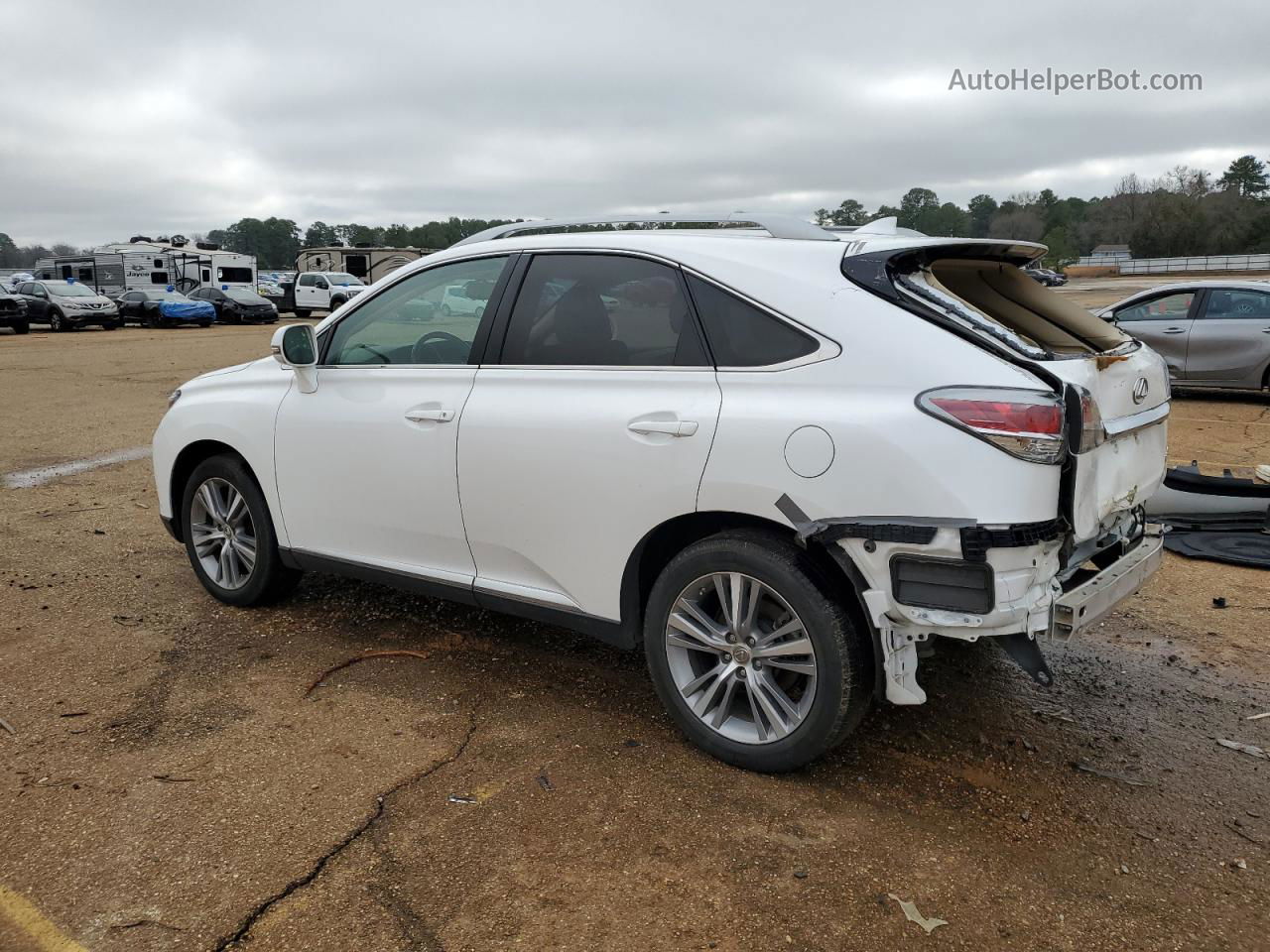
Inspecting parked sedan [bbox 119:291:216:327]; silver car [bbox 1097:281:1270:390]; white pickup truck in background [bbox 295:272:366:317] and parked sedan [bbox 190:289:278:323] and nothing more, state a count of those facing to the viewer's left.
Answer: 1

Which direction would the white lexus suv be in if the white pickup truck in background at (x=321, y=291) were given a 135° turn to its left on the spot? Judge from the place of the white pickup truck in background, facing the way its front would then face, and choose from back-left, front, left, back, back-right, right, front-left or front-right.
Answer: back

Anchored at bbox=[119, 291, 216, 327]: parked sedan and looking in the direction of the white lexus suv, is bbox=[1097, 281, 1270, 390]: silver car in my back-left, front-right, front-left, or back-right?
front-left

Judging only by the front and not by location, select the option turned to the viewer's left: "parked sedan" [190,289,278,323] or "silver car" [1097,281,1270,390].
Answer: the silver car

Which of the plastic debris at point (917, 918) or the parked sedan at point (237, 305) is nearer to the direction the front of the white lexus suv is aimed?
the parked sedan

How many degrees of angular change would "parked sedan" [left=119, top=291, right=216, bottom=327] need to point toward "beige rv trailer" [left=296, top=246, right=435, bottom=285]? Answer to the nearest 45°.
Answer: approximately 90° to its left

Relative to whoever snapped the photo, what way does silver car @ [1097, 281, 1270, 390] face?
facing to the left of the viewer

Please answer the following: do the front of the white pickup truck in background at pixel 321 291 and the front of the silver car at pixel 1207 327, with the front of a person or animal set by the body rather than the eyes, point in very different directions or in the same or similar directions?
very different directions

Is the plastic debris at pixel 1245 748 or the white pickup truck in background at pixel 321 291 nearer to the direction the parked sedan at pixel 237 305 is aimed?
the plastic debris

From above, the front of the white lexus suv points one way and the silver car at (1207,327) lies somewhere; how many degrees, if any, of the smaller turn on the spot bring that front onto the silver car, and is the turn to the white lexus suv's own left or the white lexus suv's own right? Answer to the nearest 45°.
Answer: approximately 90° to the white lexus suv's own right

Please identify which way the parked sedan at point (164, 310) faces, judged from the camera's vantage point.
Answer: facing the viewer and to the right of the viewer

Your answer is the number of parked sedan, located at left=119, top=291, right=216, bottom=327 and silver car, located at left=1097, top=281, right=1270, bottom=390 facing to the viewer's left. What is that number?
1

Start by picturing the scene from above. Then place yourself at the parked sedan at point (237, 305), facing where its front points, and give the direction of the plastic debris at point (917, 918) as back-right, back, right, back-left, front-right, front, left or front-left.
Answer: front-right
